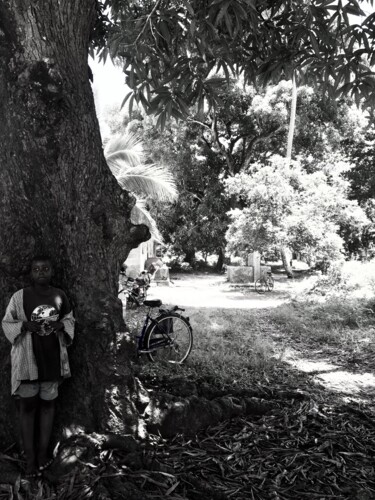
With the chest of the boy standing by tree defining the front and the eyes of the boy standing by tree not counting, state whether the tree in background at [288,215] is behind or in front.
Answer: behind

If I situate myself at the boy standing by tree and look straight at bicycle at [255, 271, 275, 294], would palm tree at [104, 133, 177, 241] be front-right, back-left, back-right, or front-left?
front-left

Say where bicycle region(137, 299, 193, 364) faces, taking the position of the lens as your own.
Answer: facing to the left of the viewer

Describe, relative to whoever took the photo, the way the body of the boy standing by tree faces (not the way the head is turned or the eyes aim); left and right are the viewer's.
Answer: facing the viewer

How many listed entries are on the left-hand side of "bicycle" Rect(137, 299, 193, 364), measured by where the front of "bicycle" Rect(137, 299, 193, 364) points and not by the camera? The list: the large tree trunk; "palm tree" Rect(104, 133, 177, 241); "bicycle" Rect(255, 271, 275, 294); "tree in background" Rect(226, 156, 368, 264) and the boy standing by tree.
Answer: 2

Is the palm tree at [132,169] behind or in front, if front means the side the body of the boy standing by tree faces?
behind

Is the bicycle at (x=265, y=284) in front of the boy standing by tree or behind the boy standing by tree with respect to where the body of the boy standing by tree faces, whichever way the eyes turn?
behind

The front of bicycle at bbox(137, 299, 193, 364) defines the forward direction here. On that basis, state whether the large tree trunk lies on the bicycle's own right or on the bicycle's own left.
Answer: on the bicycle's own left

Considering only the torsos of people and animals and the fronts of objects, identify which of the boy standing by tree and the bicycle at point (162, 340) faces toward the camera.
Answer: the boy standing by tree

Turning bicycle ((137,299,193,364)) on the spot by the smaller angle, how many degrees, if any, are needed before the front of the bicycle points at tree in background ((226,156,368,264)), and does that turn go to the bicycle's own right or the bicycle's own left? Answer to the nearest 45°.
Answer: approximately 135° to the bicycle's own right

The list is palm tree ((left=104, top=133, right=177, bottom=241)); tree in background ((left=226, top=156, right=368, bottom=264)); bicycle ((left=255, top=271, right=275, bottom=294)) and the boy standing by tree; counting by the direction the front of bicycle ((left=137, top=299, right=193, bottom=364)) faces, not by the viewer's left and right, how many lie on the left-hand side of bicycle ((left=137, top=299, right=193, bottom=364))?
1

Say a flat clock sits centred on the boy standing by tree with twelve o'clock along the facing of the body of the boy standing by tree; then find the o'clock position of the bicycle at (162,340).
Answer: The bicycle is roughly at 7 o'clock from the boy standing by tree.

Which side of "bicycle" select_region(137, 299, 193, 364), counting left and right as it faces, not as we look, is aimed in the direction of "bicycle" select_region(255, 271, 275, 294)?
right

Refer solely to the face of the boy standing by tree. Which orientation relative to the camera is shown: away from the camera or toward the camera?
toward the camera

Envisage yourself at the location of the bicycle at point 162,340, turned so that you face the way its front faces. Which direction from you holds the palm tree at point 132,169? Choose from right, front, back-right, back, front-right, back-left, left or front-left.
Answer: right
